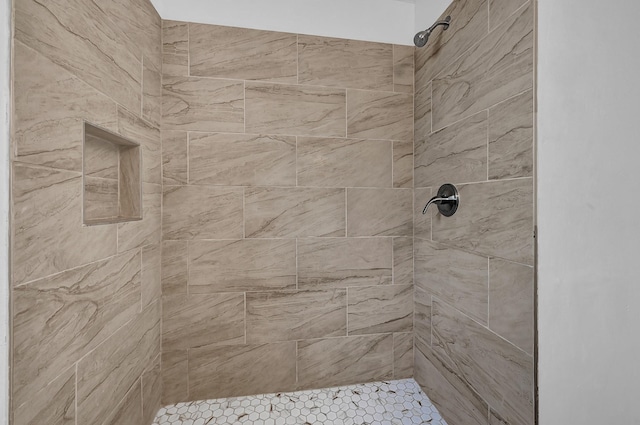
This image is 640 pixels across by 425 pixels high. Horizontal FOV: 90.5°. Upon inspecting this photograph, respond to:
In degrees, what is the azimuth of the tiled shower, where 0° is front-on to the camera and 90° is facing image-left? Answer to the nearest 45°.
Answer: approximately 0°
